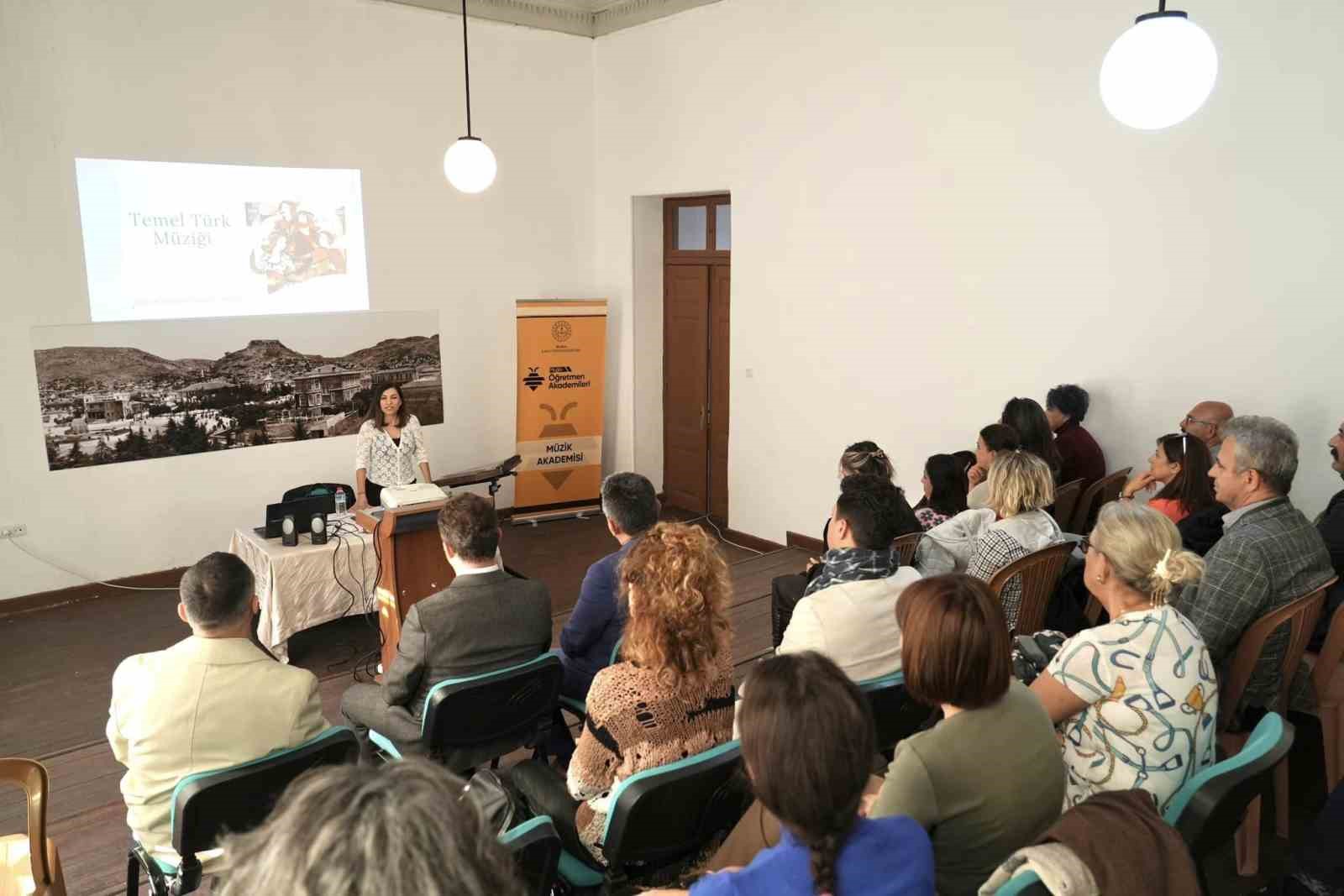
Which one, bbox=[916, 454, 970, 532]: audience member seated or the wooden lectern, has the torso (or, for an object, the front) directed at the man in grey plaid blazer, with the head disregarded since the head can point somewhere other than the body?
the wooden lectern

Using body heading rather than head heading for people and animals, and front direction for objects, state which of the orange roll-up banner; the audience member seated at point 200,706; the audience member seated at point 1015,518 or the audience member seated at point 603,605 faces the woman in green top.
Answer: the orange roll-up banner

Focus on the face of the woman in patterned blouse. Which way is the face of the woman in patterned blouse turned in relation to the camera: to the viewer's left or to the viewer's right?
to the viewer's left

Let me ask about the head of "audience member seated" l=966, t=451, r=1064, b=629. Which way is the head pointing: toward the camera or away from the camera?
away from the camera

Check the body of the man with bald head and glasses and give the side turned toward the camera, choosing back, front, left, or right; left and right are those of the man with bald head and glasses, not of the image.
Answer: left

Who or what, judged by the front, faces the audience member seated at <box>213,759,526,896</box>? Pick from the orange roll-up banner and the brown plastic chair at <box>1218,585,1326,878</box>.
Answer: the orange roll-up banner

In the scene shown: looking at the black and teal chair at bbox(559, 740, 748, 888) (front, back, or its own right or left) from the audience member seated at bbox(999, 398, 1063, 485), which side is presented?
right

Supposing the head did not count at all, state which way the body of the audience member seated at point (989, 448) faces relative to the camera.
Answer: to the viewer's left

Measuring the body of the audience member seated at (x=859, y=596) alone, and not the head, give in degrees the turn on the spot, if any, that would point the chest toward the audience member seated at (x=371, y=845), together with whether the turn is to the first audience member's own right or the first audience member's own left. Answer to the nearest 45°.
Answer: approximately 135° to the first audience member's own left

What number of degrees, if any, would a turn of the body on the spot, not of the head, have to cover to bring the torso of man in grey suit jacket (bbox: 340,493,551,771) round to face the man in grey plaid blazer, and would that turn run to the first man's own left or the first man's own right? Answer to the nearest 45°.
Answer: approximately 135° to the first man's own right

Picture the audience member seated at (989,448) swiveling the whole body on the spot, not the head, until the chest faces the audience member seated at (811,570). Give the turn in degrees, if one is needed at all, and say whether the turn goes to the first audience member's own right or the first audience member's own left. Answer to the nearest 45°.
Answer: approximately 45° to the first audience member's own left
